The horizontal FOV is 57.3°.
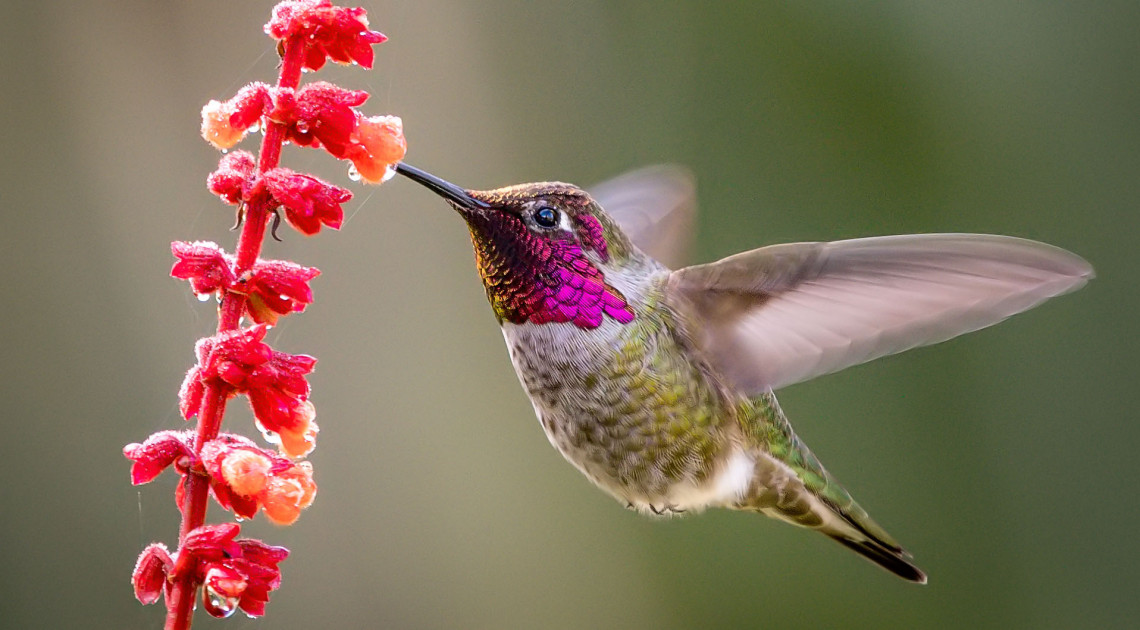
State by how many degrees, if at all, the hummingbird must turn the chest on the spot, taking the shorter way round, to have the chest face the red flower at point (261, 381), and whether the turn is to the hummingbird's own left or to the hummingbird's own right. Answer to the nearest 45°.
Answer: approximately 45° to the hummingbird's own left

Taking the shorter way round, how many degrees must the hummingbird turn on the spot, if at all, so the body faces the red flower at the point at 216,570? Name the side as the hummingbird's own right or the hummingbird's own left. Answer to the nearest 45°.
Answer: approximately 45° to the hummingbird's own left

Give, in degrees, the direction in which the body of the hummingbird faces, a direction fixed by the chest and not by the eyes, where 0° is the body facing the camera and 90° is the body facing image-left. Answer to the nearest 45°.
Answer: approximately 90°

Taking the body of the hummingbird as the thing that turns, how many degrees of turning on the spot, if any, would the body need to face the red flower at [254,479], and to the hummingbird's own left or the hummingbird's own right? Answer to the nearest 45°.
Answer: approximately 45° to the hummingbird's own left

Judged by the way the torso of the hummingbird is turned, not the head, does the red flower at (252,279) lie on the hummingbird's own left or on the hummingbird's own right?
on the hummingbird's own right
